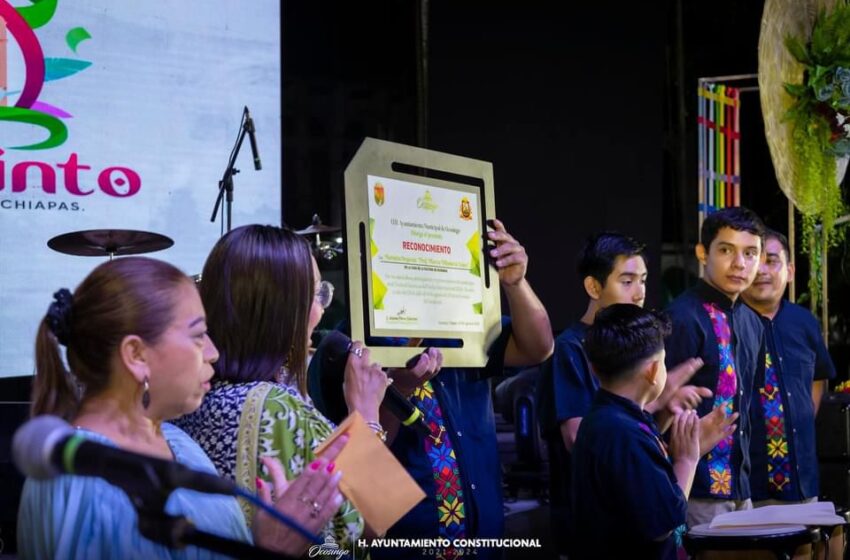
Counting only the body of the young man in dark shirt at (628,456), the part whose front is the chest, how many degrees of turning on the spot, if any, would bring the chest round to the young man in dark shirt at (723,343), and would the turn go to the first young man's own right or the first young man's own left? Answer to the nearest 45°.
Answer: approximately 45° to the first young man's own left

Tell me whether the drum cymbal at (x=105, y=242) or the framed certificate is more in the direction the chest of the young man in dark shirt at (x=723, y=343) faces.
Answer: the framed certificate

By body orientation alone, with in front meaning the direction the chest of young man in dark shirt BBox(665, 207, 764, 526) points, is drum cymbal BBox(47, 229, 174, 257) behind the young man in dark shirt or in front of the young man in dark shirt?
behind

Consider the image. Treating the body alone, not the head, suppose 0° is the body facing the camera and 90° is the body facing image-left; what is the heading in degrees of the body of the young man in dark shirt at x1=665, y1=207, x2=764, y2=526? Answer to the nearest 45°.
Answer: approximately 315°

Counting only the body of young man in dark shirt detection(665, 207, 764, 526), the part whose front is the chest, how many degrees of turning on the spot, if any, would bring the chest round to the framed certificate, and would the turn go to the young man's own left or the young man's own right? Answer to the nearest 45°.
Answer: approximately 45° to the young man's own right

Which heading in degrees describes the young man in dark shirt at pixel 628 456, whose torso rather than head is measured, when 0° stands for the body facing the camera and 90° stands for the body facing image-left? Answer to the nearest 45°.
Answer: approximately 225°

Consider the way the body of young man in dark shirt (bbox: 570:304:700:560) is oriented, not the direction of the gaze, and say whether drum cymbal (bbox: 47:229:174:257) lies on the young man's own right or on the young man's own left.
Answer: on the young man's own left

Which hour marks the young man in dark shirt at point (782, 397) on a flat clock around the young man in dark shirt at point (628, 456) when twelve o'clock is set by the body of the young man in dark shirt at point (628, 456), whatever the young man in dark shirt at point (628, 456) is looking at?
the young man in dark shirt at point (782, 397) is roughly at 11 o'clock from the young man in dark shirt at point (628, 456).

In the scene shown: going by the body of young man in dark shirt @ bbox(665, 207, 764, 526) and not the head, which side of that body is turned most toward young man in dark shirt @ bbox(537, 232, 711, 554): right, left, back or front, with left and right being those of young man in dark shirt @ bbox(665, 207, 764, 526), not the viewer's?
right
